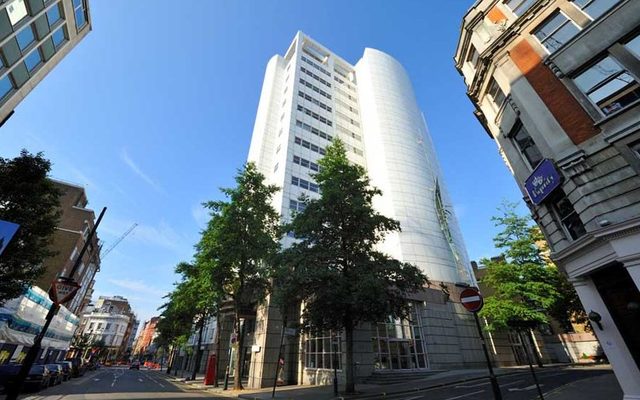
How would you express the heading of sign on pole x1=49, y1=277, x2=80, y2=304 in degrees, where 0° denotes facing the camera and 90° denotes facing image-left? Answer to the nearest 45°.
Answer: approximately 0°

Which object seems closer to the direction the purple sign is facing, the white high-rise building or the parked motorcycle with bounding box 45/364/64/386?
the parked motorcycle

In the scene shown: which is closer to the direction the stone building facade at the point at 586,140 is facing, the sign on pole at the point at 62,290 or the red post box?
the sign on pole

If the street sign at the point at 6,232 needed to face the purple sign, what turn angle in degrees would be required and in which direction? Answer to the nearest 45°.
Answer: approximately 45° to its left

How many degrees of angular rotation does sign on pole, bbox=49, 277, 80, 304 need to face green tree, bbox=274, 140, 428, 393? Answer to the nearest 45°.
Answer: approximately 90° to its left

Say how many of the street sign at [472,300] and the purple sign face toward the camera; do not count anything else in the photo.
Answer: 2

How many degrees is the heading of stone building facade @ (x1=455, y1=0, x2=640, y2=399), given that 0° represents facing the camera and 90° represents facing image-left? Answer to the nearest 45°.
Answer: approximately 45°

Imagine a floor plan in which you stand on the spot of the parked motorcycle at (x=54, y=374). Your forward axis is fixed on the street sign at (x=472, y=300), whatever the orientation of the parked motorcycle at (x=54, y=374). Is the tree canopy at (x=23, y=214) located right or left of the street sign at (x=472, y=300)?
right

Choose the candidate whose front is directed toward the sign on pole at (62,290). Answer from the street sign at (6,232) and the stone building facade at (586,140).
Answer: the stone building facade

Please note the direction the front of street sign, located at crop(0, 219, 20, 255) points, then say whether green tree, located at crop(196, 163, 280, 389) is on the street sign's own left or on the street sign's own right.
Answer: on the street sign's own left

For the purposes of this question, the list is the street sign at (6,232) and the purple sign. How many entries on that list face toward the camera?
2

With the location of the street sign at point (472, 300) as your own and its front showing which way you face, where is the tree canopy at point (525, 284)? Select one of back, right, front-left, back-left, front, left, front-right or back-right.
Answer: back

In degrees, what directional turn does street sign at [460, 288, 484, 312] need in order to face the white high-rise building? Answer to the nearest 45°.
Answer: approximately 180°

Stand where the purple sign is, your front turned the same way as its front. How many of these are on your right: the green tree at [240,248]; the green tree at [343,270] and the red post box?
3
